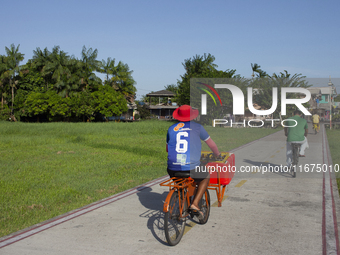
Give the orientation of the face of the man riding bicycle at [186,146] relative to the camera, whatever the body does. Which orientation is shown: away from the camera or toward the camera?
away from the camera

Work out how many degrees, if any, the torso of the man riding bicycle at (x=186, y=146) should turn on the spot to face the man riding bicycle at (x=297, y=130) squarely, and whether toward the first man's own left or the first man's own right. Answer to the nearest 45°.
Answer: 0° — they already face them

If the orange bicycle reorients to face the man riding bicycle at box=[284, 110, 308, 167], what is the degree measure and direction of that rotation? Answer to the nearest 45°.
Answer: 0° — it already faces them

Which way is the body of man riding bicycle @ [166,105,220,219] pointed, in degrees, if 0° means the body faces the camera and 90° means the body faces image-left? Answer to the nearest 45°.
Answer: approximately 225°

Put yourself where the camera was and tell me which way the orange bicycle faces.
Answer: facing away from the viewer and to the right of the viewer
